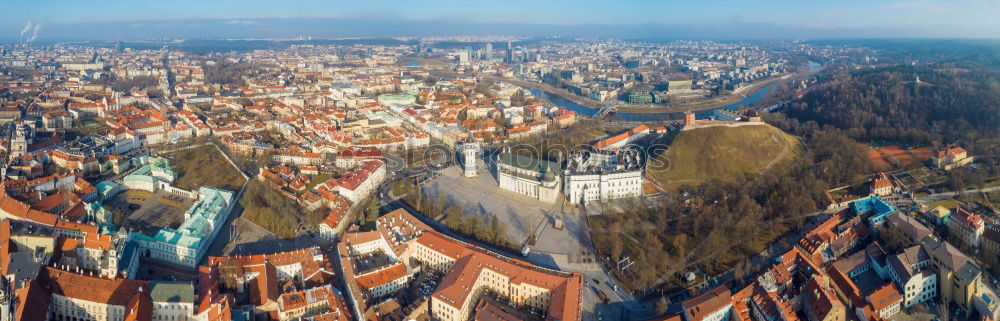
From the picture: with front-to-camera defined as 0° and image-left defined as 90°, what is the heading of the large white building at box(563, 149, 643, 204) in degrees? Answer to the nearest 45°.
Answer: approximately 0°

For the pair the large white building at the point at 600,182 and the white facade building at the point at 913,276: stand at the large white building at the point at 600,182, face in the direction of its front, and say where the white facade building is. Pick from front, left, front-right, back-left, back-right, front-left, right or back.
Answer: front-left

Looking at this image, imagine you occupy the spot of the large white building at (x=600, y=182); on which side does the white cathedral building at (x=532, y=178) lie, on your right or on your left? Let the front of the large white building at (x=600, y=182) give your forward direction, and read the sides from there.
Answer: on your right
